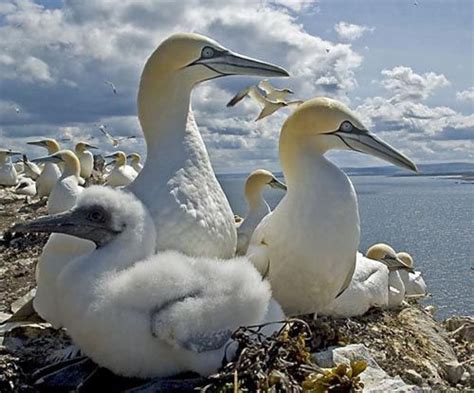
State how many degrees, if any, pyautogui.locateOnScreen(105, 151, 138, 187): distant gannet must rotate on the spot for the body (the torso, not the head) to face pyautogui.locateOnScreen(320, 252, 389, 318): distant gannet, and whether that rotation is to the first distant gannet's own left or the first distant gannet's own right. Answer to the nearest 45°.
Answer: approximately 90° to the first distant gannet's own left

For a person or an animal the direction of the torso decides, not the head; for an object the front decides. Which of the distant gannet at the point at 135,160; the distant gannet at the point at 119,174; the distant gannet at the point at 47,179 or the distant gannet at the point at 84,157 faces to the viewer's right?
the distant gannet at the point at 84,157

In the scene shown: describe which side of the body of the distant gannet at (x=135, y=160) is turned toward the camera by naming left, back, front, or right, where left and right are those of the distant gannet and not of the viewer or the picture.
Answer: left

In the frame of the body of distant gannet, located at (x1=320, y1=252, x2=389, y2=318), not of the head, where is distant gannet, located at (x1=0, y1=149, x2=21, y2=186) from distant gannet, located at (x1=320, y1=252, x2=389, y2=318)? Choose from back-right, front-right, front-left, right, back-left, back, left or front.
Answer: back-left

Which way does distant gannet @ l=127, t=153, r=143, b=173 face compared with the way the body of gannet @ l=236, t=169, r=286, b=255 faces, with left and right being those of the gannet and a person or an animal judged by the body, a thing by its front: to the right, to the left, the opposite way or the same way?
the opposite way

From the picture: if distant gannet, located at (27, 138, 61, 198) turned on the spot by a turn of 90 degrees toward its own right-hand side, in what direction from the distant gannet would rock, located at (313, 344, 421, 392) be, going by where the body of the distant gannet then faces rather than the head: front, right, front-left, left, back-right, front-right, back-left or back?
back

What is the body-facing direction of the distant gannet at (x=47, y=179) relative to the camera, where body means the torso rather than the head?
to the viewer's left

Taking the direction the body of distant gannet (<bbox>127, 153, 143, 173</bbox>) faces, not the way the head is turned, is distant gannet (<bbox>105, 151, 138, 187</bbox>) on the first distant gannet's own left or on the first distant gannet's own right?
on the first distant gannet's own left

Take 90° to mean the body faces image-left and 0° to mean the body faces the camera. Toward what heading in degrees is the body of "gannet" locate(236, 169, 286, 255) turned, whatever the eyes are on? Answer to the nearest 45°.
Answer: approximately 270°

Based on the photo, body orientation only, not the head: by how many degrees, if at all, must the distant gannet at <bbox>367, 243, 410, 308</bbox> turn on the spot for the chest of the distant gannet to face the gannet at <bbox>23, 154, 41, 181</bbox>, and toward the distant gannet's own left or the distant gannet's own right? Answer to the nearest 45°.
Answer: approximately 135° to the distant gannet's own left

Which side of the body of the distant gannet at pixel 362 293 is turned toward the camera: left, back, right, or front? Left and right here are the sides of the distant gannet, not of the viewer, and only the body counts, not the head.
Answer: right

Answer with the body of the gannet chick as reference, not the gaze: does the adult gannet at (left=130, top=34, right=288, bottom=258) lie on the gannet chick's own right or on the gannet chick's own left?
on the gannet chick's own right

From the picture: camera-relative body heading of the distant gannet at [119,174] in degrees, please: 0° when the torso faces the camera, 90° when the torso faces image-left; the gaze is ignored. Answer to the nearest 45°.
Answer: approximately 90°

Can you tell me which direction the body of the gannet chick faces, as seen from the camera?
to the viewer's left
